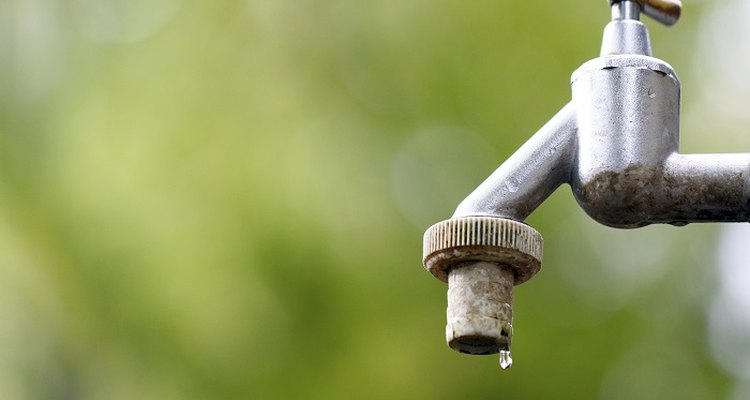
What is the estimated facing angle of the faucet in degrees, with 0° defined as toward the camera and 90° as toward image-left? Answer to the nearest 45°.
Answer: approximately 90°
